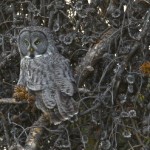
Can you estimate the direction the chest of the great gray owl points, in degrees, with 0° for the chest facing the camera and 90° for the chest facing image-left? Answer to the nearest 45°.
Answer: approximately 45°
